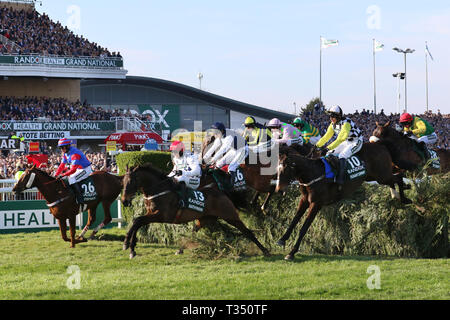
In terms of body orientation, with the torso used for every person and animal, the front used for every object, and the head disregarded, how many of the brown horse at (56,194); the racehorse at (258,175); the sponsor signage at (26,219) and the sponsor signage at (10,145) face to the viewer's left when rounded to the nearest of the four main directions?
2

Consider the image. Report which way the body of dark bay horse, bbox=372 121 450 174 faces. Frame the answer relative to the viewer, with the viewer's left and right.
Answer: facing to the left of the viewer

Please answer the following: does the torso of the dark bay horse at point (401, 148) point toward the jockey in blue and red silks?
yes

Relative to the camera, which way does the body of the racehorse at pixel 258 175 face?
to the viewer's left

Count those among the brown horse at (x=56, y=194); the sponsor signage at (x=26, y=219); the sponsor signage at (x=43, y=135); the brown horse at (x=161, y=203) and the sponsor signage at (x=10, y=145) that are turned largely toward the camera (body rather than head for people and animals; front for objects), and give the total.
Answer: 3

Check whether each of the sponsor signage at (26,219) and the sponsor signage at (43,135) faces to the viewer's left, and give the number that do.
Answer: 0

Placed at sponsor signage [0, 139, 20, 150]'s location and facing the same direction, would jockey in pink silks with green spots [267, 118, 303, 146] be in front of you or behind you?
in front

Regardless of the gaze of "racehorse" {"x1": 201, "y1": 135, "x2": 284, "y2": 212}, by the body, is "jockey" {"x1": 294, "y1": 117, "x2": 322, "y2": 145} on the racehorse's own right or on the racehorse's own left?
on the racehorse's own right

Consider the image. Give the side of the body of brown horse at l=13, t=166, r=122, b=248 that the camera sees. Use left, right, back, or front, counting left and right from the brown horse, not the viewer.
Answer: left

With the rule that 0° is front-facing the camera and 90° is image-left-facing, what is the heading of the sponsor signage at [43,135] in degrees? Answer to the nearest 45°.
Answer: approximately 0°

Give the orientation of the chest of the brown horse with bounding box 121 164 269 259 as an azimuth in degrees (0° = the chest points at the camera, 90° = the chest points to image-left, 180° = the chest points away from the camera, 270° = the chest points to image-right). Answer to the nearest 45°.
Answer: approximately 90°
